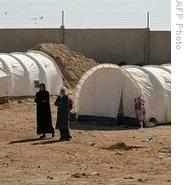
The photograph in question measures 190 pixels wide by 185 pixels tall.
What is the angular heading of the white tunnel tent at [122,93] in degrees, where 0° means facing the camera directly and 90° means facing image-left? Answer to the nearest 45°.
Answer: approximately 45°

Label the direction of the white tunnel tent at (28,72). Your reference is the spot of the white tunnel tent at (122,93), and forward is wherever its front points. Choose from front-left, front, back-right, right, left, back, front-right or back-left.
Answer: right

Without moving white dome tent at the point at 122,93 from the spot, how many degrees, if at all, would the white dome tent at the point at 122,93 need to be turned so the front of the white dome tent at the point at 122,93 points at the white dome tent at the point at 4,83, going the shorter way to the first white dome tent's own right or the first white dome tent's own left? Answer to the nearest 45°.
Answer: approximately 90° to the first white dome tent's own right

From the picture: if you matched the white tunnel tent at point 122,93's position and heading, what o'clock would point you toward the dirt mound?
The dirt mound is roughly at 4 o'clock from the white tunnel tent.

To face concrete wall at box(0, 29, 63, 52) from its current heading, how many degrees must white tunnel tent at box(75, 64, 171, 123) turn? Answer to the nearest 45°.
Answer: approximately 135° to its right

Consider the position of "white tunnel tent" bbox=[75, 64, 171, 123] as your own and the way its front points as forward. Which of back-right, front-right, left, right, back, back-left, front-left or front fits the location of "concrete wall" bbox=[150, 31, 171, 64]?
back-right

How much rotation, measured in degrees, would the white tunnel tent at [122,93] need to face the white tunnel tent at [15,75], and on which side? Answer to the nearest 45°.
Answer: approximately 90° to its right

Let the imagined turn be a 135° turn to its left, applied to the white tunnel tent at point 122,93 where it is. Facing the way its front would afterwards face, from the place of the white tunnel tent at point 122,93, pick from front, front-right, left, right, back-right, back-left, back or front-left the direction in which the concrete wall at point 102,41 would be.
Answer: left

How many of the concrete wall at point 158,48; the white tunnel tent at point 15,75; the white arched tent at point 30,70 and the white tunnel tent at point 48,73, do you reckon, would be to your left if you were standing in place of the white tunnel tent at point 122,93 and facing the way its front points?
0
